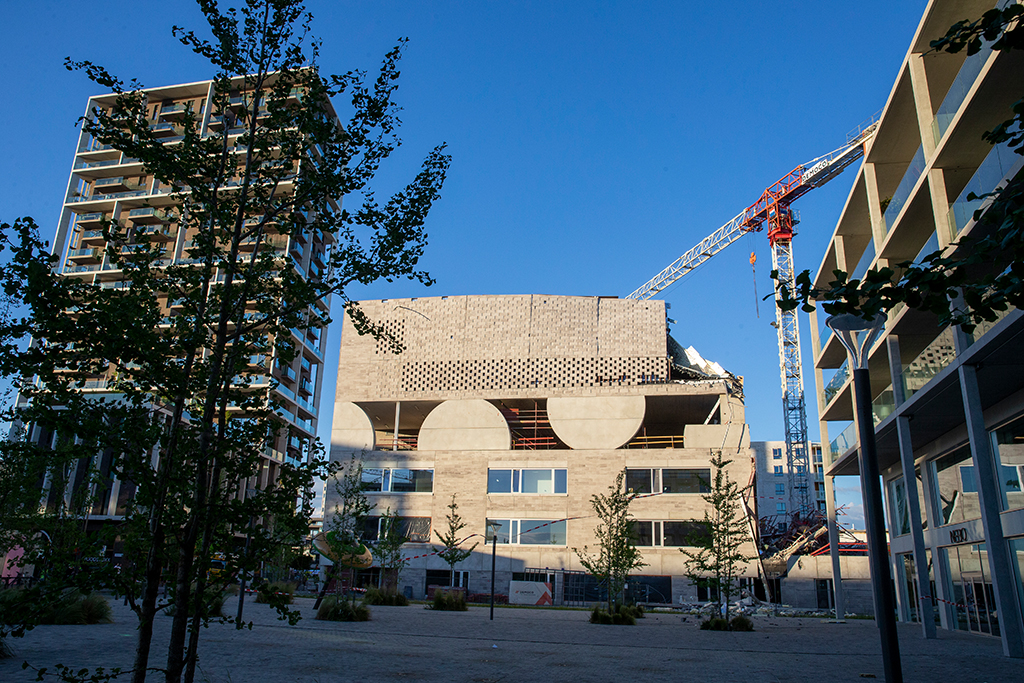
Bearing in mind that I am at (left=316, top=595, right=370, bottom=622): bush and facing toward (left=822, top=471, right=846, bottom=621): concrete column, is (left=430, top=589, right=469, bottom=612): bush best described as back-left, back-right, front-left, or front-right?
front-left

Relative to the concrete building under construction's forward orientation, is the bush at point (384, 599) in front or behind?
in front

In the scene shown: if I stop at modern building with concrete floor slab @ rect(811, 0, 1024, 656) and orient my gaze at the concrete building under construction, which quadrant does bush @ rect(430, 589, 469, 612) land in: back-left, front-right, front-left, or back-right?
front-left

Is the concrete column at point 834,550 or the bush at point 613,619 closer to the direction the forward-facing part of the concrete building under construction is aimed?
the bush

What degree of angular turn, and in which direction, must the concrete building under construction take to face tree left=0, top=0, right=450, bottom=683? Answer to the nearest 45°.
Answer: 0° — it already faces it

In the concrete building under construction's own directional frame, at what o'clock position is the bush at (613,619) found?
The bush is roughly at 12 o'clock from the concrete building under construction.

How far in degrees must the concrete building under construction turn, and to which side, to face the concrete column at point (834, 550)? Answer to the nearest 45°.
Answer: approximately 45° to its left

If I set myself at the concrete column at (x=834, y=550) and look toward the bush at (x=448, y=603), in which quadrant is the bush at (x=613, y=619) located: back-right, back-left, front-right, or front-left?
front-left

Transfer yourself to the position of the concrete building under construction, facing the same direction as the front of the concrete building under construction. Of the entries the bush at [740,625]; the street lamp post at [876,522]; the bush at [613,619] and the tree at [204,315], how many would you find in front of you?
4

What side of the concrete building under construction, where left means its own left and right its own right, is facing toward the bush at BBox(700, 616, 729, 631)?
front

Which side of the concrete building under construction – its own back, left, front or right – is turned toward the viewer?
front

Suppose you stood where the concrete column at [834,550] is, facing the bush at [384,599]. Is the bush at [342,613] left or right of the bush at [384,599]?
left

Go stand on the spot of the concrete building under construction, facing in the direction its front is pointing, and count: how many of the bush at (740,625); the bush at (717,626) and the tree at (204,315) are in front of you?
3

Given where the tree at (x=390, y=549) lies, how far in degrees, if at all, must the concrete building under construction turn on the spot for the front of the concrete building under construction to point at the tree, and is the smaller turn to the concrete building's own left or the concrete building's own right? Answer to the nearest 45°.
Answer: approximately 45° to the concrete building's own right

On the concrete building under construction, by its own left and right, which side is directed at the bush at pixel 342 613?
front

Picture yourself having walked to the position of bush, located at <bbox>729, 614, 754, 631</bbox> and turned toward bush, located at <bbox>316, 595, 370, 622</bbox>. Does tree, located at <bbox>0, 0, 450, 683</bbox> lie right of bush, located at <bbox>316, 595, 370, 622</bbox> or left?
left

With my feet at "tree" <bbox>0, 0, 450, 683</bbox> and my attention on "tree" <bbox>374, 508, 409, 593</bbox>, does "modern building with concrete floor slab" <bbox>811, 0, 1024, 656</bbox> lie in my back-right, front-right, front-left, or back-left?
front-right

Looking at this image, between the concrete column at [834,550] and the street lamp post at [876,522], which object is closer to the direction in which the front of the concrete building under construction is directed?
the street lamp post

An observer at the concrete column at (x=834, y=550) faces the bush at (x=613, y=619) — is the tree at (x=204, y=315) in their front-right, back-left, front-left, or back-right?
front-left
